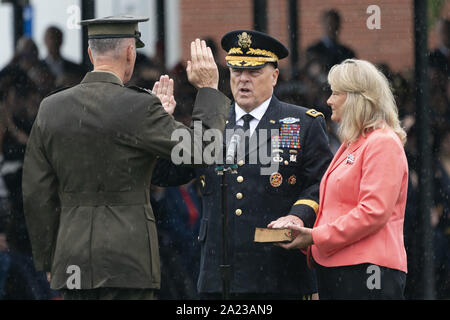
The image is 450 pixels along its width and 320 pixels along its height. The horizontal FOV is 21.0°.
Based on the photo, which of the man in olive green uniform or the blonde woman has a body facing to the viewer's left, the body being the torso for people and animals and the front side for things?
the blonde woman

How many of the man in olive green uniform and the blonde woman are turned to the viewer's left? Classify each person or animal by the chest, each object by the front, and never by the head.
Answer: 1

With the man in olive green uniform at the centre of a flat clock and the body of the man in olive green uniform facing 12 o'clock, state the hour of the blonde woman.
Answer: The blonde woman is roughly at 1 o'clock from the man in olive green uniform.

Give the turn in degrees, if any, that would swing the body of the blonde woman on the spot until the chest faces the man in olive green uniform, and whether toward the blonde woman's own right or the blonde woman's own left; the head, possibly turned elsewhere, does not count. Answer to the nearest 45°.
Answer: approximately 45° to the blonde woman's own left

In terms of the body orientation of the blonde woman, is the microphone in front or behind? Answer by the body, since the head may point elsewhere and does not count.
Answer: in front

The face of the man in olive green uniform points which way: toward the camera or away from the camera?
away from the camera

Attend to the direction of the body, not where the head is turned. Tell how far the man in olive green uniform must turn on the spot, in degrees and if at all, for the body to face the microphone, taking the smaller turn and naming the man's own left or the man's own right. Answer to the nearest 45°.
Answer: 0° — they already face it

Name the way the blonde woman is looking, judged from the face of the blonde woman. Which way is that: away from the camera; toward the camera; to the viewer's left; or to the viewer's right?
to the viewer's left

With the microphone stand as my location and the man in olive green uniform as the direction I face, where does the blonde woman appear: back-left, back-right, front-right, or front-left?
back-left

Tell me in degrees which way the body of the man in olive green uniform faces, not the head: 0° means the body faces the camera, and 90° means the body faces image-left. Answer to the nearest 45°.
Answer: approximately 225°

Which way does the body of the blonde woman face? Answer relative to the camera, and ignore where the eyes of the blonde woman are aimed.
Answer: to the viewer's left
